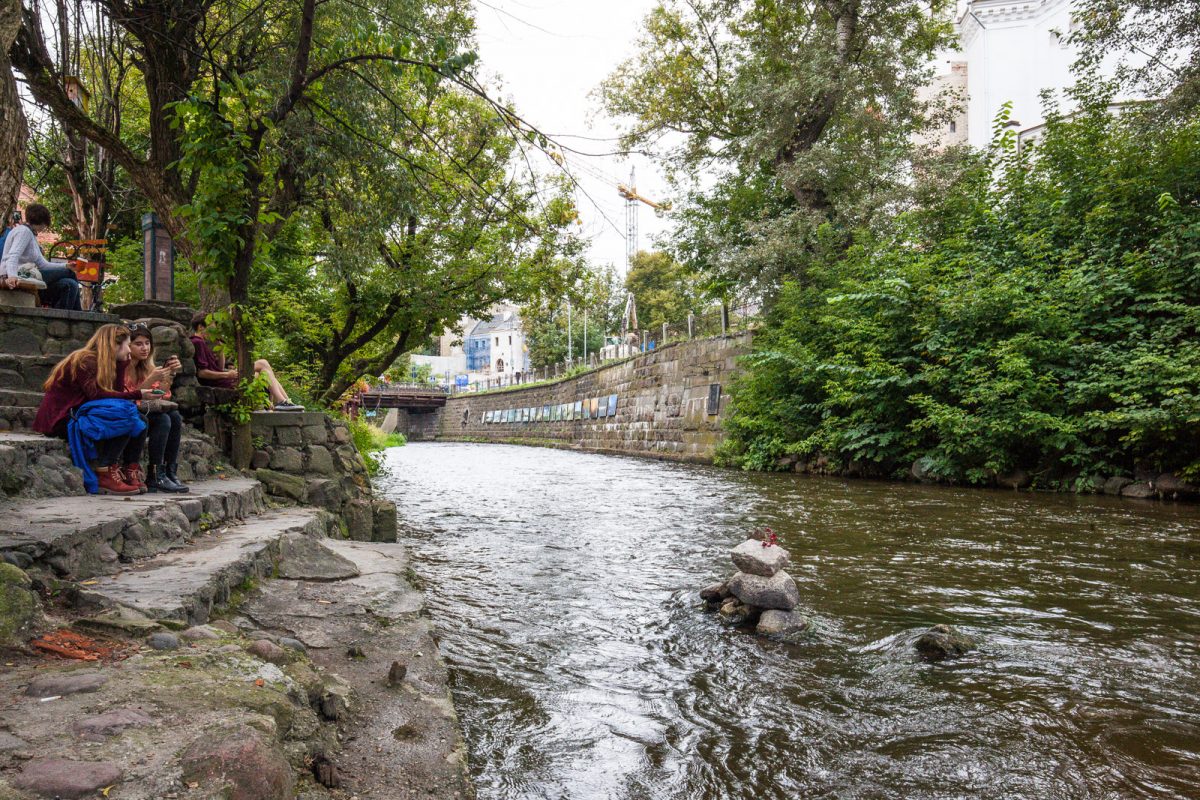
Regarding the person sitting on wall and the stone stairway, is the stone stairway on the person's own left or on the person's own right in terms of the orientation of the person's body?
on the person's own right

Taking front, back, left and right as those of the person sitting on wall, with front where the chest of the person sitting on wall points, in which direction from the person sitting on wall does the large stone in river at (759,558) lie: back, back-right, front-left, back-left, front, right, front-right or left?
front-right

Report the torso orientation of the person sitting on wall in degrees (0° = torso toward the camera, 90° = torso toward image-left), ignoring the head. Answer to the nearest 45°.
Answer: approximately 270°

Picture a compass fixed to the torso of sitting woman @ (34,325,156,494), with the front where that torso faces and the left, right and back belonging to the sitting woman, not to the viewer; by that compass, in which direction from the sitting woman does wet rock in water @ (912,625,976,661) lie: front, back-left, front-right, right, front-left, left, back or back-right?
front-right

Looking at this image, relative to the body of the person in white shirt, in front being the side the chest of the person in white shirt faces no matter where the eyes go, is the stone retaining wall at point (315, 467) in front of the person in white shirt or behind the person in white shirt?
in front

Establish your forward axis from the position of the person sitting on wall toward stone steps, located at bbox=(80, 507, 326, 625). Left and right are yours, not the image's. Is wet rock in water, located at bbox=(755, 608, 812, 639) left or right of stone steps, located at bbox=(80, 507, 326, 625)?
left

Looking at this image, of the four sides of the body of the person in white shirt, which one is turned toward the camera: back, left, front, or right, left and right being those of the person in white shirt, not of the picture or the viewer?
right

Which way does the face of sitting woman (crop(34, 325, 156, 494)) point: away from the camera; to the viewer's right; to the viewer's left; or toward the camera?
to the viewer's right

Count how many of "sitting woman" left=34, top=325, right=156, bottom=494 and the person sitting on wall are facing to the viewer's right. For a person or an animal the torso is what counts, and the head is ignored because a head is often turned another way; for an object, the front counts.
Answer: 2

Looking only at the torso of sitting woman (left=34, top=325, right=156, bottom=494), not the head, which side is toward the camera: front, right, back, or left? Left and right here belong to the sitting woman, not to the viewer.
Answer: right
